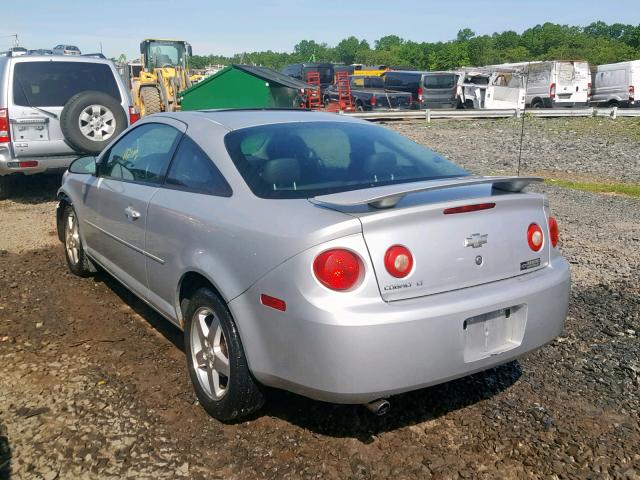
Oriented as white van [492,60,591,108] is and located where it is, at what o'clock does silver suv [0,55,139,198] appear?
The silver suv is roughly at 8 o'clock from the white van.

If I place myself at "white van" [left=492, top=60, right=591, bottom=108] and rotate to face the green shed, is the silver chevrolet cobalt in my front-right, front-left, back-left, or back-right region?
front-left

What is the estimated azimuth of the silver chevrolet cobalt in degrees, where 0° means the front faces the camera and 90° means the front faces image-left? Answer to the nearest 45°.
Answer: approximately 135°

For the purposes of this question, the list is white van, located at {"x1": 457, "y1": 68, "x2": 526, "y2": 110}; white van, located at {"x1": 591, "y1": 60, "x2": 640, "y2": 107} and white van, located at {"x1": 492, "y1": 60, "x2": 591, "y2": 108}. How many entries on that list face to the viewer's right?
0

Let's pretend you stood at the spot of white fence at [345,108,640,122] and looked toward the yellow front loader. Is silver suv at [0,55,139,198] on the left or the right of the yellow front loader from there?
left

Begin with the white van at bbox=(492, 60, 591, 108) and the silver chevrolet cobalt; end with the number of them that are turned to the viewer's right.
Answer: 0

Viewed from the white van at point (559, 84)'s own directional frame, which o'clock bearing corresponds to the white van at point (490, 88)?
the white van at point (490, 88) is roughly at 9 o'clock from the white van at point (559, 84).

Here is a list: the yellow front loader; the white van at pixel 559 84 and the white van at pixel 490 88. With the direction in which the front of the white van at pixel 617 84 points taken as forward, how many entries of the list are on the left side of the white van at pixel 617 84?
3

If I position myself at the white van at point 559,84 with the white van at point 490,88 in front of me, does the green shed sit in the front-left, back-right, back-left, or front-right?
front-left

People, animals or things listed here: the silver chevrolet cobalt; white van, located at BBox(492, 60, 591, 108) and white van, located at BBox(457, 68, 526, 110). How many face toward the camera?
0

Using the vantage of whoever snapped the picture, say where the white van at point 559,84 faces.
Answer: facing away from the viewer and to the left of the viewer

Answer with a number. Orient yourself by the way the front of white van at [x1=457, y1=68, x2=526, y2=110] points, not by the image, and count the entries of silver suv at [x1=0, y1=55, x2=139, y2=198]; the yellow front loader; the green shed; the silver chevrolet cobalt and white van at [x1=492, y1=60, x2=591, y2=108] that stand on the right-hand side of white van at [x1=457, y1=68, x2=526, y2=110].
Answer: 1

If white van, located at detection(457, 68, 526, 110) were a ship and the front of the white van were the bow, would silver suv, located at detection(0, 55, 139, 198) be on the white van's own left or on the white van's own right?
on the white van's own left

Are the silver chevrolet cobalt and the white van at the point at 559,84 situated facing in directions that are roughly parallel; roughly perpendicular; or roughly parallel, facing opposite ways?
roughly parallel

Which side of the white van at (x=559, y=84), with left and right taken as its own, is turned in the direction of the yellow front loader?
left

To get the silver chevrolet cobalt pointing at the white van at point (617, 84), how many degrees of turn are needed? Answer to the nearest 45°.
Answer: approximately 90° to its right

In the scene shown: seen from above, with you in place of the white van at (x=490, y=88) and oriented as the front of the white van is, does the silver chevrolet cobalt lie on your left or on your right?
on your left
